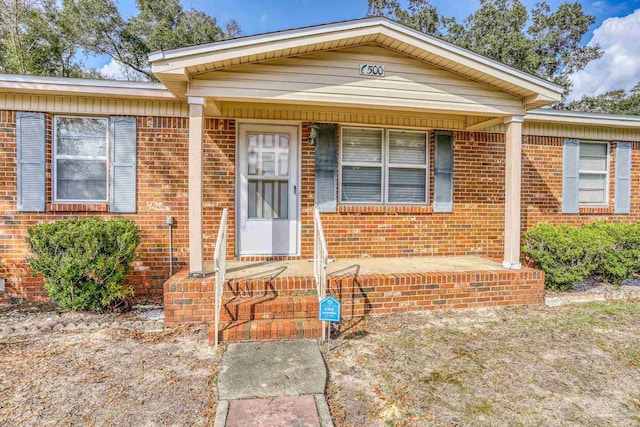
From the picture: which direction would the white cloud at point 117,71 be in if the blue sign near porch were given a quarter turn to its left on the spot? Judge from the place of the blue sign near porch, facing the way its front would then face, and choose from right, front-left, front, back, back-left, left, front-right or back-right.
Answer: back-left

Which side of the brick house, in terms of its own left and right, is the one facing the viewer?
front

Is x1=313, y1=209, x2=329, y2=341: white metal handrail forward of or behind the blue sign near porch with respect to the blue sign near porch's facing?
behind

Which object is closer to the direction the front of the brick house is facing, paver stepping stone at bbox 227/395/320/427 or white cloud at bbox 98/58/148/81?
the paver stepping stone

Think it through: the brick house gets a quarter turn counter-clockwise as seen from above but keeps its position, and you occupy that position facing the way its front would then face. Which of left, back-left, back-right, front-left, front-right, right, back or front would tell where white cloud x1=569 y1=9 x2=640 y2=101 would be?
front-left

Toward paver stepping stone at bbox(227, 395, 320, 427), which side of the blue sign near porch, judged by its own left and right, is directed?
front

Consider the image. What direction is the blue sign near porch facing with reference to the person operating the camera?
facing the viewer

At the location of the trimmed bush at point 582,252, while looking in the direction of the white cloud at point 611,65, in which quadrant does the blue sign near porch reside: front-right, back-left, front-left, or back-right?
back-left

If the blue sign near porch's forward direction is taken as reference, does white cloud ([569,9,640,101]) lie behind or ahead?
behind

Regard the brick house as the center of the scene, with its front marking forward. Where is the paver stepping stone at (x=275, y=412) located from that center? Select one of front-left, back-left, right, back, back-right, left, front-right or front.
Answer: front
